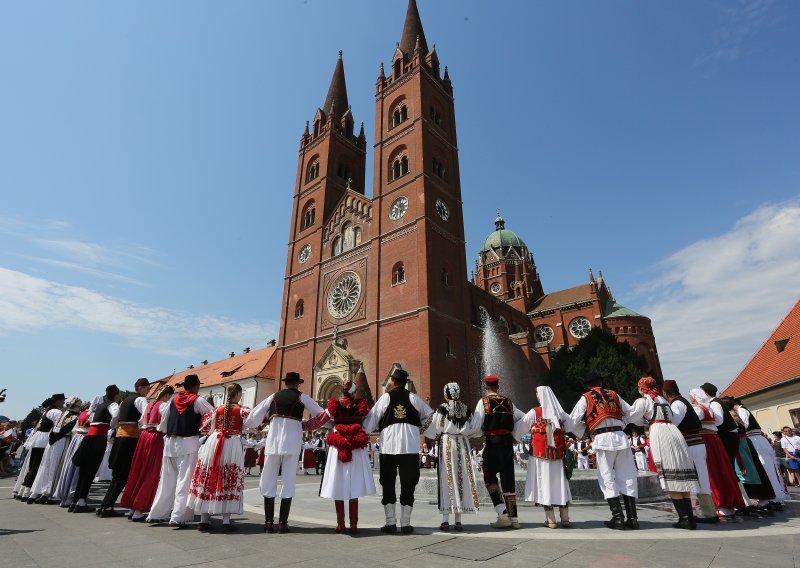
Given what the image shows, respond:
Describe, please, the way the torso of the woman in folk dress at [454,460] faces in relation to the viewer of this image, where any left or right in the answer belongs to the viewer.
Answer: facing away from the viewer

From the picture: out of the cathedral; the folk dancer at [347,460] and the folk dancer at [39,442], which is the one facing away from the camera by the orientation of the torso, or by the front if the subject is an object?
the folk dancer at [347,460]

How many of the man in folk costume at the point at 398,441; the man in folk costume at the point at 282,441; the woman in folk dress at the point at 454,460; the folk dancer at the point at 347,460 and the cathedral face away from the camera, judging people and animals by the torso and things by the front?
4

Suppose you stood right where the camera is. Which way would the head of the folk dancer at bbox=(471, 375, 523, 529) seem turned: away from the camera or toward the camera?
away from the camera

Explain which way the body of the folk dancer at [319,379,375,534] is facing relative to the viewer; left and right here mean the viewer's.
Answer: facing away from the viewer

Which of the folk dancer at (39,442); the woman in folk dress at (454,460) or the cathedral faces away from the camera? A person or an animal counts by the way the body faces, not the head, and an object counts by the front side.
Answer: the woman in folk dress

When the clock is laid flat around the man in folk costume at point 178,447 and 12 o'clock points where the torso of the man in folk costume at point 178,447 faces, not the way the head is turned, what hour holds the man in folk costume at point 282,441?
the man in folk costume at point 282,441 is roughly at 3 o'clock from the man in folk costume at point 178,447.

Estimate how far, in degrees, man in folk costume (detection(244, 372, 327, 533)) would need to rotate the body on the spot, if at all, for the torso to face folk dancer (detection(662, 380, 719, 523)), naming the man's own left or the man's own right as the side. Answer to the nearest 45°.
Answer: approximately 90° to the man's own right

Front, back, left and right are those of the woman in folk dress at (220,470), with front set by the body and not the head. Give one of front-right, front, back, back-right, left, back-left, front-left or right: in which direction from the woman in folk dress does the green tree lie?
front-right

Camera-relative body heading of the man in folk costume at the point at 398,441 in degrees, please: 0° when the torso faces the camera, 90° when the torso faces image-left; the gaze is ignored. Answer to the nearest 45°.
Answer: approximately 180°

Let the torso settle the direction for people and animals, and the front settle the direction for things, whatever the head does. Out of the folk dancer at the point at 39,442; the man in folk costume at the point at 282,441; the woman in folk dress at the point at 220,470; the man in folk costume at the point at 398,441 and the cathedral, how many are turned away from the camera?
3

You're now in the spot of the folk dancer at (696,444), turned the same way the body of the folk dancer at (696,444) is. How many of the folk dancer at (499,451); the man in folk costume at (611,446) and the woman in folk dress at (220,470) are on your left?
3

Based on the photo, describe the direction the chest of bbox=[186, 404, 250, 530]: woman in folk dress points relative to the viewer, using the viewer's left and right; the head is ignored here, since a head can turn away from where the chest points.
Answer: facing away from the viewer

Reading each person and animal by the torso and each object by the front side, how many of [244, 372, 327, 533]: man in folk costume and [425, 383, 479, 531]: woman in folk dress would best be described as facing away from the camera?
2

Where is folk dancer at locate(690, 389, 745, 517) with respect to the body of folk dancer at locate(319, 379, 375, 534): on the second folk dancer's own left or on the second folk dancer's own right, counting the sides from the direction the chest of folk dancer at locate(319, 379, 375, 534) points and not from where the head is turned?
on the second folk dancer's own right

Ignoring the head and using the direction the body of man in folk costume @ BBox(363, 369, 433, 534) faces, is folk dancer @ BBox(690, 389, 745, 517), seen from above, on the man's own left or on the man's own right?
on the man's own right

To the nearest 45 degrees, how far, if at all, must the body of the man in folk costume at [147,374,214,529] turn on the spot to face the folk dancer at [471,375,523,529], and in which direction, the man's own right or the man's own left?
approximately 90° to the man's own right
